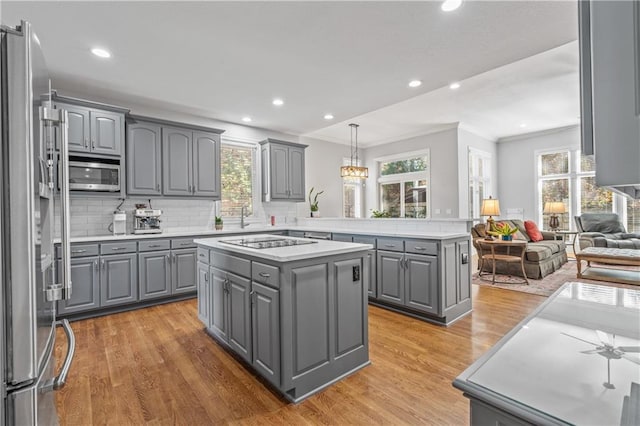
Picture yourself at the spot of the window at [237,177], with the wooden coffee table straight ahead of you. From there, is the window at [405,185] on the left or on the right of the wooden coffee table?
left

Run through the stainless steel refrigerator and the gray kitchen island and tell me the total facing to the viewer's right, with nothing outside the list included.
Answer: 1

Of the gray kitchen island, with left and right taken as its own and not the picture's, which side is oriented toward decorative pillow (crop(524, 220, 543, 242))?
back

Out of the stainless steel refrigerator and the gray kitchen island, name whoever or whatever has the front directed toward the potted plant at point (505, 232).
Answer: the stainless steel refrigerator

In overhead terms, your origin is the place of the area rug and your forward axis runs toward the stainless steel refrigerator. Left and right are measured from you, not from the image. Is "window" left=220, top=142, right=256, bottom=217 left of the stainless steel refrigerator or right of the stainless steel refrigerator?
right

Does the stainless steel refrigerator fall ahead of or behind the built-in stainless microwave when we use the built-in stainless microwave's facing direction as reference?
ahead

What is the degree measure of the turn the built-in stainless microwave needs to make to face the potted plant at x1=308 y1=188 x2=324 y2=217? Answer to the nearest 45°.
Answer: approximately 90° to its left

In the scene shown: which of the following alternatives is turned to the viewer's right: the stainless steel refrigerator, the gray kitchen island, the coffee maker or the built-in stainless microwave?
the stainless steel refrigerator

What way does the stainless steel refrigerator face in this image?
to the viewer's right
